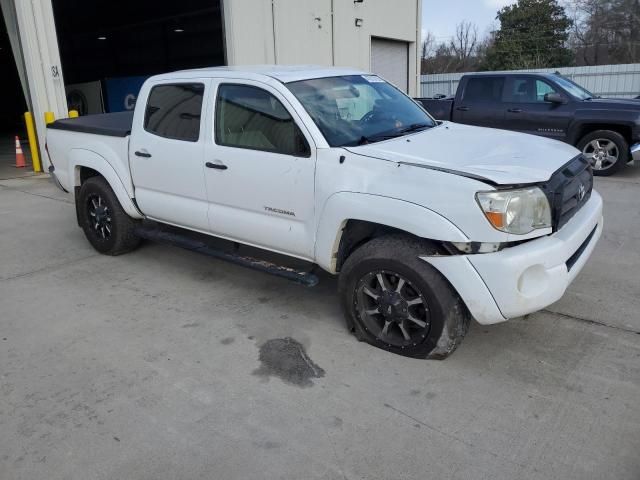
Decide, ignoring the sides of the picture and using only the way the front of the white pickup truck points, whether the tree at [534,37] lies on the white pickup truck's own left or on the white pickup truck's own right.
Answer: on the white pickup truck's own left

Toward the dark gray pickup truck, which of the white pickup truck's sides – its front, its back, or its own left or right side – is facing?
left

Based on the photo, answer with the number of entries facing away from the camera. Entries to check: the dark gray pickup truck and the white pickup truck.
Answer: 0

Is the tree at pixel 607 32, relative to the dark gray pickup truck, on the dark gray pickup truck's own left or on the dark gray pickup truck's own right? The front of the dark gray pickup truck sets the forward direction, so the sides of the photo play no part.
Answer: on the dark gray pickup truck's own left

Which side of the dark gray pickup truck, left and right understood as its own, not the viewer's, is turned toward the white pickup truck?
right

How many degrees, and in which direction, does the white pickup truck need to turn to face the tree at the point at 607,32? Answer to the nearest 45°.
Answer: approximately 90° to its left

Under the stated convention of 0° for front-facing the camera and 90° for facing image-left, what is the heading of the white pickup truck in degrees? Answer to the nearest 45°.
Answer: approximately 315°

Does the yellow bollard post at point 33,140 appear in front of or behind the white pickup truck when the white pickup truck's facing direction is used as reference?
behind

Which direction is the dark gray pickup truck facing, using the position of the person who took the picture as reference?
facing to the right of the viewer

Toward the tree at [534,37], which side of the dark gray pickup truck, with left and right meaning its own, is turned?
left

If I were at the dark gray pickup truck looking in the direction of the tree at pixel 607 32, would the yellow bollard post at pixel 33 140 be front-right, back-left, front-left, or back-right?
back-left

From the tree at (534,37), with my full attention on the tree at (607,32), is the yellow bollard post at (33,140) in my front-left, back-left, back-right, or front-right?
back-right

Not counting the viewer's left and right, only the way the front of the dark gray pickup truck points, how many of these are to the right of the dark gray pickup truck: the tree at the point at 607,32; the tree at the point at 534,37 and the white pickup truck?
1
